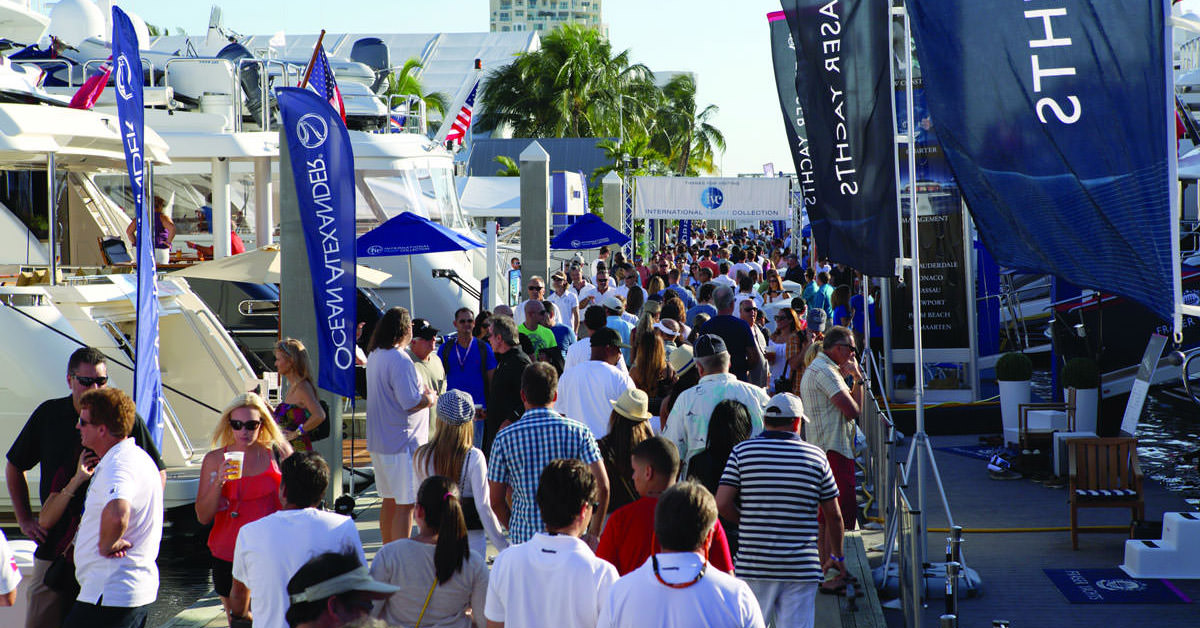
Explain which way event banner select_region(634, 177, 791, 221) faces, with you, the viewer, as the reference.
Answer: facing the viewer

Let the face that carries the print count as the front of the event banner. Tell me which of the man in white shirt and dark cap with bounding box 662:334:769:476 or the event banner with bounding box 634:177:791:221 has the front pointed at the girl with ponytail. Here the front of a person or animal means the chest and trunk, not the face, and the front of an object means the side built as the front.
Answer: the event banner

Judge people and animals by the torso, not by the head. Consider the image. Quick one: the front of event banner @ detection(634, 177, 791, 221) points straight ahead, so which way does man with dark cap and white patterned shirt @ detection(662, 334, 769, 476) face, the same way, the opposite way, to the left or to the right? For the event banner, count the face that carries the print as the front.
the opposite way

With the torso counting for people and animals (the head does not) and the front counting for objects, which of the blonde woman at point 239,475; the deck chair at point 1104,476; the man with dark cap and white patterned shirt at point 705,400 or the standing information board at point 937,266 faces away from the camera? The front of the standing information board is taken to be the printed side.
the man with dark cap and white patterned shirt

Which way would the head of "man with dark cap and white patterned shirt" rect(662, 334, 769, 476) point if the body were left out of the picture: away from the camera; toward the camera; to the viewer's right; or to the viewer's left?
away from the camera

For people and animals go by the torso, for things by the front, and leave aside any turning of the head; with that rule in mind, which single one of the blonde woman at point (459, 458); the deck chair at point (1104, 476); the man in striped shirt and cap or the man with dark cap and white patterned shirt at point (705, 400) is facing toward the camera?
the deck chair

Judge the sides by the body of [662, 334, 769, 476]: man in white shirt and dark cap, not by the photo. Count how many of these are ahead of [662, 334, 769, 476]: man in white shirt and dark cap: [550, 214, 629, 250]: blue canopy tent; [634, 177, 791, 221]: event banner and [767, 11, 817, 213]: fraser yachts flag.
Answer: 3

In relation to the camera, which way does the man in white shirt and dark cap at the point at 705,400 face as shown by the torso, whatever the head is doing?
away from the camera

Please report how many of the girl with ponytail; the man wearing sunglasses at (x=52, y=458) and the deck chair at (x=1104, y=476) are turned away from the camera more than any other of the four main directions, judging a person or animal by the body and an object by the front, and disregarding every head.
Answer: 1

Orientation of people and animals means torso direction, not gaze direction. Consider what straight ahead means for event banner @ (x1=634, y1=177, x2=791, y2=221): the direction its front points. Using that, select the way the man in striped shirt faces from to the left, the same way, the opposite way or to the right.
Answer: the opposite way

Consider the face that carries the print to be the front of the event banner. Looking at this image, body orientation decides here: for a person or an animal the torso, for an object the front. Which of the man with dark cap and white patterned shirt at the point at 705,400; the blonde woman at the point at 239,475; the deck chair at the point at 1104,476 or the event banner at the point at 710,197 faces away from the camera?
the man with dark cap and white patterned shirt

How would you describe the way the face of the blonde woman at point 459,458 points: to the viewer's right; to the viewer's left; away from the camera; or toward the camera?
away from the camera

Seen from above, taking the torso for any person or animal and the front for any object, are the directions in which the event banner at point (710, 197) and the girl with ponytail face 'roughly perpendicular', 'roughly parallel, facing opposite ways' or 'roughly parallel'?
roughly parallel, facing opposite ways

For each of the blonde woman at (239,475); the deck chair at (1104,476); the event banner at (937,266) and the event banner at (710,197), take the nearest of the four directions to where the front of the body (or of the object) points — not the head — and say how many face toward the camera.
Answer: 4

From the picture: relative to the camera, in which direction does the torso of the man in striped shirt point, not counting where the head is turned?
away from the camera

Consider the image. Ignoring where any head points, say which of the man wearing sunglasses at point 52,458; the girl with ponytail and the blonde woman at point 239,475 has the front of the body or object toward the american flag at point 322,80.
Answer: the girl with ponytail
